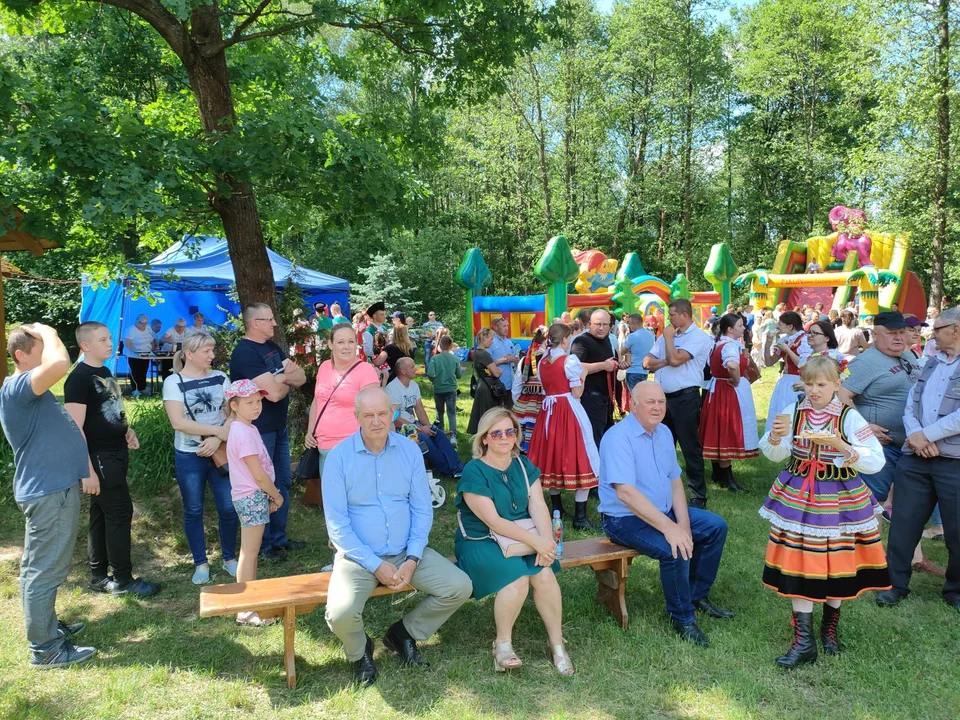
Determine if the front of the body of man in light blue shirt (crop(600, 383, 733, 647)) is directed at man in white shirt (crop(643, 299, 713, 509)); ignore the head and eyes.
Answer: no

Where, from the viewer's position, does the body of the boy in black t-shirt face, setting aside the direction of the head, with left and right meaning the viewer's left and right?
facing the viewer and to the right of the viewer

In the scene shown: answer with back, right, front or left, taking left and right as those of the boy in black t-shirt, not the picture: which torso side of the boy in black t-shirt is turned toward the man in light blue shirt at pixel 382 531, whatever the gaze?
front

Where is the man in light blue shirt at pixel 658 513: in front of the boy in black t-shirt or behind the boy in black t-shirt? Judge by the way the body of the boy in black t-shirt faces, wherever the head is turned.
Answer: in front

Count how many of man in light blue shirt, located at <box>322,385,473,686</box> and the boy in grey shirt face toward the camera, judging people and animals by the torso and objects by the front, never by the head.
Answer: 1

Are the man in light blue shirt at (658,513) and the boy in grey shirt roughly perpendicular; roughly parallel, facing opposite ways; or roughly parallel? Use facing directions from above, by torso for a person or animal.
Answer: roughly perpendicular

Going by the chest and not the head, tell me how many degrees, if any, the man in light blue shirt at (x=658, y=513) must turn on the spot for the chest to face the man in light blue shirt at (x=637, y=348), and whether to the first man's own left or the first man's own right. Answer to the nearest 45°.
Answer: approximately 135° to the first man's own left

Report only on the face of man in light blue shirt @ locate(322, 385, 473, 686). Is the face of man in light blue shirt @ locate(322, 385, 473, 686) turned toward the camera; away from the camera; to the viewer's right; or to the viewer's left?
toward the camera

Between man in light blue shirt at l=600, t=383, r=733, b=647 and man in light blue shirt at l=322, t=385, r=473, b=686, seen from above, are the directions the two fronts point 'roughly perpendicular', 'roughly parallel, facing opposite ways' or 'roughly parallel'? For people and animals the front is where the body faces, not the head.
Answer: roughly parallel

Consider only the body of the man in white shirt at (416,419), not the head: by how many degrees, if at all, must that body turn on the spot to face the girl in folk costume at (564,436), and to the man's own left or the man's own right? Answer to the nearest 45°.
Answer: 0° — they already face them

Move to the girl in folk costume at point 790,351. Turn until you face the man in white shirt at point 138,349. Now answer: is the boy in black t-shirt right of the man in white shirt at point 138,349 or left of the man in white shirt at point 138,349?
left

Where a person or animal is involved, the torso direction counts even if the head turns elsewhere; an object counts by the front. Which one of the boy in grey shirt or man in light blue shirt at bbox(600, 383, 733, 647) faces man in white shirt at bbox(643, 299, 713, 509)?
the boy in grey shirt

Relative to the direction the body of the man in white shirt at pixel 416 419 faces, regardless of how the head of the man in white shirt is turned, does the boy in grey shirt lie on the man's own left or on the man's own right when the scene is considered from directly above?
on the man's own right

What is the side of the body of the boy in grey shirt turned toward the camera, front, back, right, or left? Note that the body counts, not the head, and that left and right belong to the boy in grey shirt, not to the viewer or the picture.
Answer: right

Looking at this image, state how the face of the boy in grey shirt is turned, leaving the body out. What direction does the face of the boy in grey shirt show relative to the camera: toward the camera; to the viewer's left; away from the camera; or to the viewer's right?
to the viewer's right

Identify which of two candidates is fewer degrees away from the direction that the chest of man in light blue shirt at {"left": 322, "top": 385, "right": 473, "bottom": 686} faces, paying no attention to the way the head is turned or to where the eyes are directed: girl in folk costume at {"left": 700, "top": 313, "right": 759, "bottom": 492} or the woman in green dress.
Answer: the woman in green dress

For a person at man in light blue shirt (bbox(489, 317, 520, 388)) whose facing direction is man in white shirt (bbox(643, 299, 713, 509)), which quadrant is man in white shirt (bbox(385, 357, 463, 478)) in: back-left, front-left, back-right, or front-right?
front-right

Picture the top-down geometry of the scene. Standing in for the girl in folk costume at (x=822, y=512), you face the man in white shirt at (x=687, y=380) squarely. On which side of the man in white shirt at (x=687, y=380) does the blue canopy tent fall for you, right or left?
left

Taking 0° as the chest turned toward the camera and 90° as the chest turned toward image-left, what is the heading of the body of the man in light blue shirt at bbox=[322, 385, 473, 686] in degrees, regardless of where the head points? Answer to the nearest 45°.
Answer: approximately 0°
